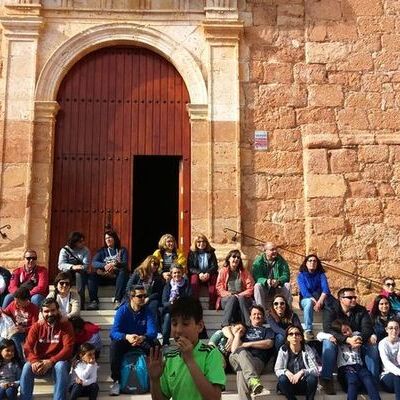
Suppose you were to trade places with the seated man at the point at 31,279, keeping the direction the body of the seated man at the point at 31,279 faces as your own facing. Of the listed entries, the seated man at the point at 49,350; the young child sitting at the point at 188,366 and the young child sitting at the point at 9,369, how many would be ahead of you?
3

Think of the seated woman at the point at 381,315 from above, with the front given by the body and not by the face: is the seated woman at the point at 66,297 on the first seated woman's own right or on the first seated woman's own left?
on the first seated woman's own right

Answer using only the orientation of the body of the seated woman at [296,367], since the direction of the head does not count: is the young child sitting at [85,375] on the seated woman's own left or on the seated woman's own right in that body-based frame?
on the seated woman's own right

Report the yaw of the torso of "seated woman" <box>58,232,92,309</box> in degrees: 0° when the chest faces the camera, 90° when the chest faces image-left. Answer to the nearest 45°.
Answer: approximately 315°

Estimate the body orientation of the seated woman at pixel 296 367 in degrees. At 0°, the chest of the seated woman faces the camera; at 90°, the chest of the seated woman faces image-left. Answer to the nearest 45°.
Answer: approximately 0°

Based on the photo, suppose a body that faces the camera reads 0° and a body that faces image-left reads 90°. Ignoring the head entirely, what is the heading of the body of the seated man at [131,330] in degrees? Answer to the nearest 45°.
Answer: approximately 0°

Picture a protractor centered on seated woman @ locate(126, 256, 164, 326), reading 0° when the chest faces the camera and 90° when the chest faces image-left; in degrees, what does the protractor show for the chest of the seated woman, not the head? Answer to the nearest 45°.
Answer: approximately 315°

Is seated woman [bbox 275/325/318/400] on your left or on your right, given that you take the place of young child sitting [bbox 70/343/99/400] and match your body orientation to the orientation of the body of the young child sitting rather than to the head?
on your left

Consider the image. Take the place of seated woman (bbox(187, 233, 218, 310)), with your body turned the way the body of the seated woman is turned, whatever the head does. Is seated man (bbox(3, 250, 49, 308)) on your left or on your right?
on your right

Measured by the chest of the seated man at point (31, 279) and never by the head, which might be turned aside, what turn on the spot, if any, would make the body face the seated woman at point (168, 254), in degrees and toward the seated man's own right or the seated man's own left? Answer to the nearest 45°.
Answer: approximately 90° to the seated man's own left
